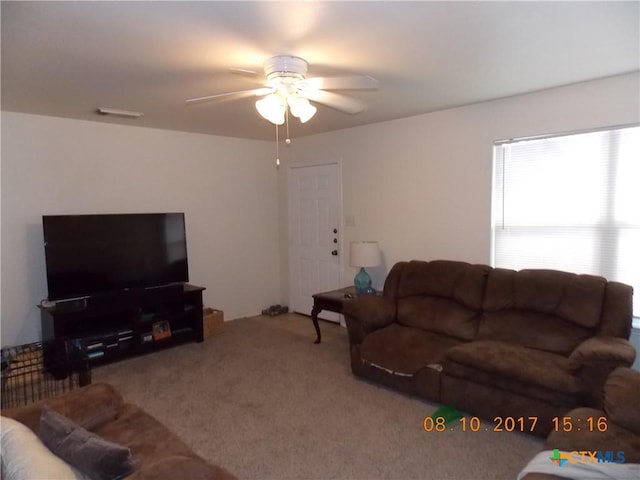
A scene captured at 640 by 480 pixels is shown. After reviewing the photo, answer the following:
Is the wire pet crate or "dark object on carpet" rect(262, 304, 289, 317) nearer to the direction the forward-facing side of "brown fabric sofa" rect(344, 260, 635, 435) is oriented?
the wire pet crate

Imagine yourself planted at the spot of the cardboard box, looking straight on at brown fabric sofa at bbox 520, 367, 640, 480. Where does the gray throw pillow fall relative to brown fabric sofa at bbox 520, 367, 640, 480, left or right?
right

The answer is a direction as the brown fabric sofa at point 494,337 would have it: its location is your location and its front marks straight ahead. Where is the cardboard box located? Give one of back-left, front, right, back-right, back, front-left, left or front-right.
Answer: front-right

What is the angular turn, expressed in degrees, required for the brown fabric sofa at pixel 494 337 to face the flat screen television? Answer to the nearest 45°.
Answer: approximately 45° to its right

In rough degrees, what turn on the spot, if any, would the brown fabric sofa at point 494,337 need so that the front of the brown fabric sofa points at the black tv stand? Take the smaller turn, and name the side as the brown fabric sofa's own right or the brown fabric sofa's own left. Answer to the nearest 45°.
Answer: approximately 45° to the brown fabric sofa's own right

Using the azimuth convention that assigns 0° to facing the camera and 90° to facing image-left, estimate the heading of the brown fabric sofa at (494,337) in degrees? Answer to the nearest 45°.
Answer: approximately 45°

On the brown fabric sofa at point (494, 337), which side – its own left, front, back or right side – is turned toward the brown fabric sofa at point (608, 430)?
left

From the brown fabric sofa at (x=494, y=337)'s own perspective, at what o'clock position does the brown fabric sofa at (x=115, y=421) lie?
the brown fabric sofa at (x=115, y=421) is roughly at 12 o'clock from the brown fabric sofa at (x=494, y=337).

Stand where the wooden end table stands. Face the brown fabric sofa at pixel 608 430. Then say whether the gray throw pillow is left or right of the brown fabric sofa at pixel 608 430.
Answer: right
